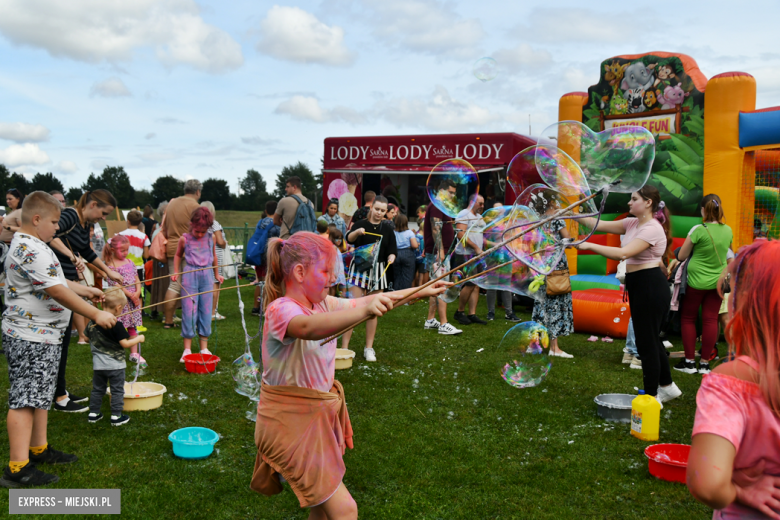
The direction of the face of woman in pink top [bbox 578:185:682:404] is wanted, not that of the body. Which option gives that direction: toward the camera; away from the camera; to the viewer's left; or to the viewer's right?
to the viewer's left

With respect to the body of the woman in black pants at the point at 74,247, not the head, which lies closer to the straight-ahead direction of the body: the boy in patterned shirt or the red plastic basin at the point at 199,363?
the red plastic basin

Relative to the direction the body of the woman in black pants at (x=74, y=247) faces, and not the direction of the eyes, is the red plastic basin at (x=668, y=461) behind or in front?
in front

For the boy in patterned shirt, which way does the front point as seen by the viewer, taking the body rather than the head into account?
to the viewer's right

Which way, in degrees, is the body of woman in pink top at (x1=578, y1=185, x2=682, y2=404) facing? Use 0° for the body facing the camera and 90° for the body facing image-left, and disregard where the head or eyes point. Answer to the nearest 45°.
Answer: approximately 90°

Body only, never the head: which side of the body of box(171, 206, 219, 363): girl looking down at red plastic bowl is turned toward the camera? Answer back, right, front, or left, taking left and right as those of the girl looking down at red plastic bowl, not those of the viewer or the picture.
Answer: front

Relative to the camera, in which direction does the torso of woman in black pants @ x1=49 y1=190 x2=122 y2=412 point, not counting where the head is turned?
to the viewer's right

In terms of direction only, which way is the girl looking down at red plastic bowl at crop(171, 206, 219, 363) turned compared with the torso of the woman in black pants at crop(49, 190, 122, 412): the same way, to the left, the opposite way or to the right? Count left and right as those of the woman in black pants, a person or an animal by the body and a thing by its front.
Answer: to the right

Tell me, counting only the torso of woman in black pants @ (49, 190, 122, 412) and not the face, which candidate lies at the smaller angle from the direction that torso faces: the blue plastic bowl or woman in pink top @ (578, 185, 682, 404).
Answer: the woman in pink top

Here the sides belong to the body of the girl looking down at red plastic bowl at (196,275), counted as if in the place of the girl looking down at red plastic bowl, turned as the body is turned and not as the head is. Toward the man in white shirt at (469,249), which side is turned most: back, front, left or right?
left

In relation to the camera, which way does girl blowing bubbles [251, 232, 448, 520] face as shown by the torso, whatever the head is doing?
to the viewer's right

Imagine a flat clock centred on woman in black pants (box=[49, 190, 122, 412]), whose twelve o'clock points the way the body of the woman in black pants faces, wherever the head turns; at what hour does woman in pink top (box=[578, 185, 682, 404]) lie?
The woman in pink top is roughly at 1 o'clock from the woman in black pants.

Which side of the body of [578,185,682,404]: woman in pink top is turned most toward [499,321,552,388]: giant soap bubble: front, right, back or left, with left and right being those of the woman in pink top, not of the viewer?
front

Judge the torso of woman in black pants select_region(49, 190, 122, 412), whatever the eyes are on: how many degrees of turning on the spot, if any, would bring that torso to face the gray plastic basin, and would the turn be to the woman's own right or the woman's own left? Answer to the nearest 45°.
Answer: approximately 45° to the woman's own right
